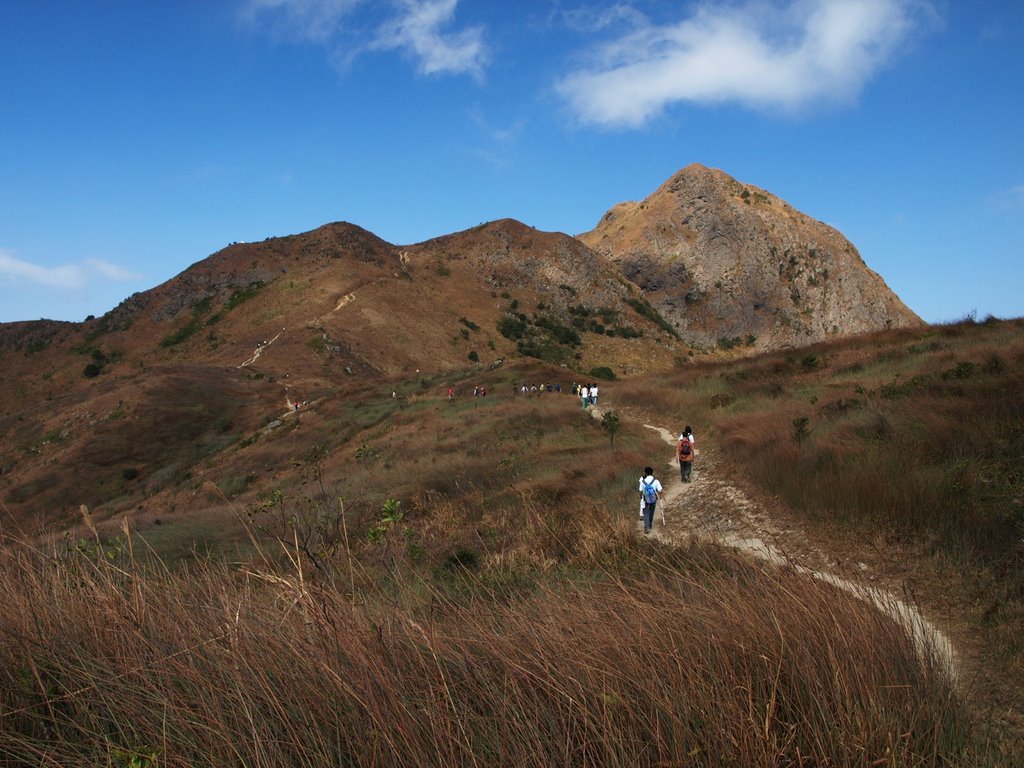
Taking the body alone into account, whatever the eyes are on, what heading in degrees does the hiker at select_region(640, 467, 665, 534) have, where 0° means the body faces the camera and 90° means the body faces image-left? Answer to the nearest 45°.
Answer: approximately 180°

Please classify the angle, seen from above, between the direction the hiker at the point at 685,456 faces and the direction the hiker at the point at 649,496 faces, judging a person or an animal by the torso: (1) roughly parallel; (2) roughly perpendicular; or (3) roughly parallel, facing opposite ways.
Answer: roughly parallel

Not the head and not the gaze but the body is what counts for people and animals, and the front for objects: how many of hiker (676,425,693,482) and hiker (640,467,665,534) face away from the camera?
2

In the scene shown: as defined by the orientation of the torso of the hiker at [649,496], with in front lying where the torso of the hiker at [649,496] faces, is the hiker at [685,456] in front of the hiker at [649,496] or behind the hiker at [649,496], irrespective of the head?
in front

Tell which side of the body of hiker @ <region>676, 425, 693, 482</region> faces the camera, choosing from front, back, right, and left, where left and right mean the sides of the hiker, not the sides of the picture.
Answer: back

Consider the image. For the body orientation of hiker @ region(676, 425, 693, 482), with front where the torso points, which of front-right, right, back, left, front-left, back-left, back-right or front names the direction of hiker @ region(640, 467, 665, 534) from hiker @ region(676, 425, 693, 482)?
back
